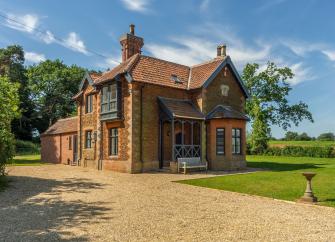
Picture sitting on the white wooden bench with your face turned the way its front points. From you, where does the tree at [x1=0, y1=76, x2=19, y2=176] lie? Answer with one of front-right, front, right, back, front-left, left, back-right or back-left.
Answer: right

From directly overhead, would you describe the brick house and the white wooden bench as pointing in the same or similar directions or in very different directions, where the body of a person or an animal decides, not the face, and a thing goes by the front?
same or similar directions

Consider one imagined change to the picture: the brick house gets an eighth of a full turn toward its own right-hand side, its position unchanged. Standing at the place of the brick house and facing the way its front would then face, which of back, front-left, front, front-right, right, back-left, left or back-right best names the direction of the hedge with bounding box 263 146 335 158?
back-left

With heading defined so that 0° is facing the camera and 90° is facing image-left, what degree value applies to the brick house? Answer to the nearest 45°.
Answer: approximately 315°

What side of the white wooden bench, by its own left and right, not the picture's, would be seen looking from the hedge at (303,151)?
left
